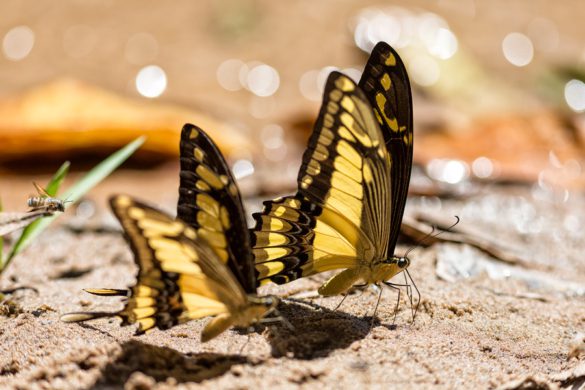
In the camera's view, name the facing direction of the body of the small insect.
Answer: to the viewer's right

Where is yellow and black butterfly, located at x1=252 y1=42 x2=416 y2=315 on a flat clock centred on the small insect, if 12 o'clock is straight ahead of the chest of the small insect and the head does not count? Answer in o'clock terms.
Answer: The yellow and black butterfly is roughly at 12 o'clock from the small insect.

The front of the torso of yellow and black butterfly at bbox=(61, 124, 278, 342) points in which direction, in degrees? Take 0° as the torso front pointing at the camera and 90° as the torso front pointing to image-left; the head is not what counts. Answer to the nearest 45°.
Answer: approximately 270°

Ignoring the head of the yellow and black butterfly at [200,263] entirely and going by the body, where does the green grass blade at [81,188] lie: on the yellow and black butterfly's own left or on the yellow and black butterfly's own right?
on the yellow and black butterfly's own left

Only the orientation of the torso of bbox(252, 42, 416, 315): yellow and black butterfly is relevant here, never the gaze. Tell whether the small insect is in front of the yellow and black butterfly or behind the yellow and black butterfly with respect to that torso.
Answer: behind

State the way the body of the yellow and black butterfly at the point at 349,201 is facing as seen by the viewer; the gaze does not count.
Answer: to the viewer's right

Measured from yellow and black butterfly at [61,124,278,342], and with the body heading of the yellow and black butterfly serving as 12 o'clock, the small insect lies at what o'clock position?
The small insect is roughly at 7 o'clock from the yellow and black butterfly.
